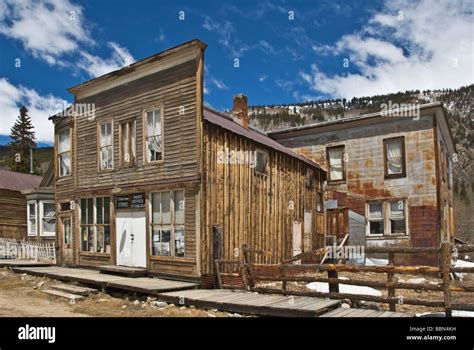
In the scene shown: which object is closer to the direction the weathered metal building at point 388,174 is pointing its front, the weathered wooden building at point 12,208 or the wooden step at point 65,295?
the wooden step

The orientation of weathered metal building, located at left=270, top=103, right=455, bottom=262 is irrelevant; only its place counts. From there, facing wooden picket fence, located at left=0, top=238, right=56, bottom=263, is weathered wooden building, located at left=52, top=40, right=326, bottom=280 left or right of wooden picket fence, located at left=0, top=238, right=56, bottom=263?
left

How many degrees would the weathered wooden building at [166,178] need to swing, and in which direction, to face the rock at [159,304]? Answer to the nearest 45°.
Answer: approximately 45° to its left

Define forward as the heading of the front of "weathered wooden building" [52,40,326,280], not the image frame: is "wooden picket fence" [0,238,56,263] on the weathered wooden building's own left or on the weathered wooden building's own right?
on the weathered wooden building's own right

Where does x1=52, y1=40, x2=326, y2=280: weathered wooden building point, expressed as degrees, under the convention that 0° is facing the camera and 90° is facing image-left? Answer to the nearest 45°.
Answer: approximately 45°

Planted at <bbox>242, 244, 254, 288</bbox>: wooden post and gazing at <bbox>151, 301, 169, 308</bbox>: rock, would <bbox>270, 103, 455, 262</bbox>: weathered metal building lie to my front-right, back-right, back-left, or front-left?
back-right

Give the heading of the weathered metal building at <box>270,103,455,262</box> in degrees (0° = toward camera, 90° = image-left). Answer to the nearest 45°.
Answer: approximately 45°

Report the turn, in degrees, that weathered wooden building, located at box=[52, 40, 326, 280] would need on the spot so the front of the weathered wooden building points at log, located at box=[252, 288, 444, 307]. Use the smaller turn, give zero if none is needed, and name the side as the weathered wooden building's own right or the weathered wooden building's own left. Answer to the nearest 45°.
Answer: approximately 90° to the weathered wooden building's own left

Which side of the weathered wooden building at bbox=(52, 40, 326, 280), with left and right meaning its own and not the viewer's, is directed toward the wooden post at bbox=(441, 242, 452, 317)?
left
